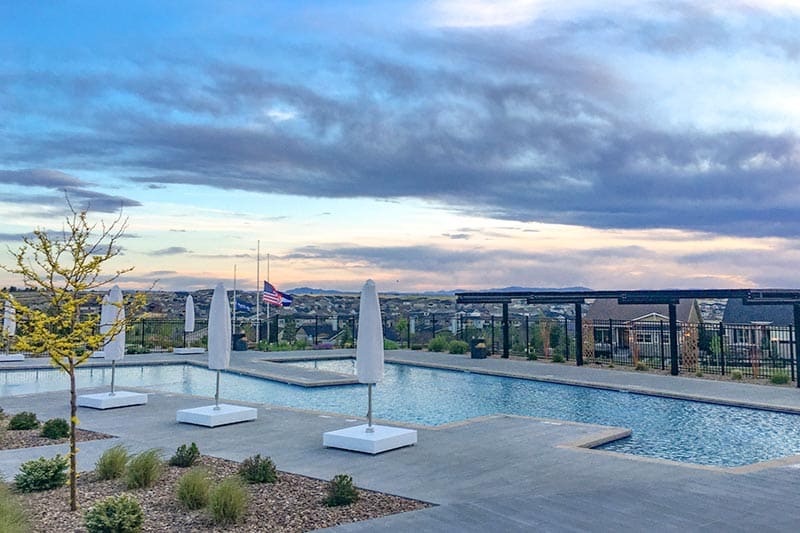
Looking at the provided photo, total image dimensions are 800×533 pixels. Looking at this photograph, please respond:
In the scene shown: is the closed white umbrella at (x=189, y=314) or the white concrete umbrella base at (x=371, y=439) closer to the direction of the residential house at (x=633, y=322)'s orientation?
the white concrete umbrella base

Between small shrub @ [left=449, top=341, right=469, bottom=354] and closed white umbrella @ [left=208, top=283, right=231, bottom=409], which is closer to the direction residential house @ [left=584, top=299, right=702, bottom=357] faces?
the closed white umbrella

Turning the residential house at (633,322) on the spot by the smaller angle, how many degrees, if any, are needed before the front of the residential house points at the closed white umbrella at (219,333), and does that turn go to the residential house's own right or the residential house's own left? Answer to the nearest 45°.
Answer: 0° — it already faces it

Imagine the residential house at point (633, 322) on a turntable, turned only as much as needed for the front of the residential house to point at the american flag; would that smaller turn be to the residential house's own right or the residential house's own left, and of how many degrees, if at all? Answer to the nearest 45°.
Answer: approximately 90° to the residential house's own right

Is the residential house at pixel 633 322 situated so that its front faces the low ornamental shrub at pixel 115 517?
yes

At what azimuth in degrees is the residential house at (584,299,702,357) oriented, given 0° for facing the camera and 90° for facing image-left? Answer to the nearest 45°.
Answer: approximately 0°

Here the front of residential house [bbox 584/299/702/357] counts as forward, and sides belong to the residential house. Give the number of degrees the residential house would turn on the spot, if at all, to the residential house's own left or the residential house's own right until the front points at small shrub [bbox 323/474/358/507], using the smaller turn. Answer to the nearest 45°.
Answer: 0° — it already faces it

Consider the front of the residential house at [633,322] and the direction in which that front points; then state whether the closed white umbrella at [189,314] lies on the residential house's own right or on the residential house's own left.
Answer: on the residential house's own right

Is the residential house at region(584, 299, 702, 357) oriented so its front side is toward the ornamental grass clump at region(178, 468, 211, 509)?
yes

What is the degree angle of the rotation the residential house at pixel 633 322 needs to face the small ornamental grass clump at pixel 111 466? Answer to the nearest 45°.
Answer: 0° — it already faces it

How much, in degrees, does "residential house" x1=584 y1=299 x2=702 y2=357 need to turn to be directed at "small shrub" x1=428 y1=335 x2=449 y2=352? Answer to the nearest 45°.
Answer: approximately 45° to its right

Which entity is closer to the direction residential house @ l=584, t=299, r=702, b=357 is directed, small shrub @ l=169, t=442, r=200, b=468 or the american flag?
the small shrub
